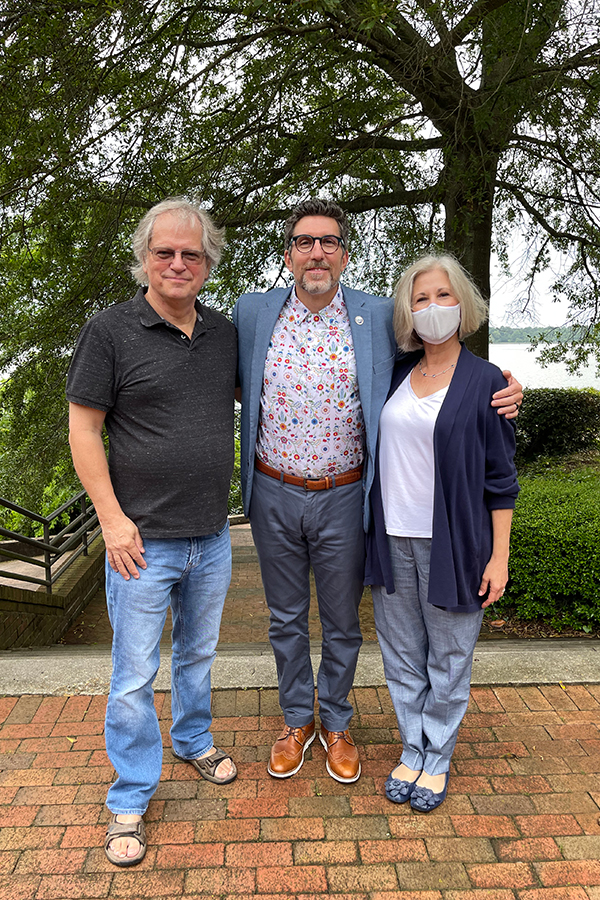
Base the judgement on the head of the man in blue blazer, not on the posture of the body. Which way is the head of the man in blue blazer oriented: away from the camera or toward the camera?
toward the camera

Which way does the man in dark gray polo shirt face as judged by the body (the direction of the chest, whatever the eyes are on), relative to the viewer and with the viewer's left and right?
facing the viewer and to the right of the viewer

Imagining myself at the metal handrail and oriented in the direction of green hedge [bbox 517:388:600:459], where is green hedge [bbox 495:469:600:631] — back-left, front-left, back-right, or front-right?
front-right

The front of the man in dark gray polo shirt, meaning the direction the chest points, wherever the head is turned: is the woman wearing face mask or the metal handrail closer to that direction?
the woman wearing face mask

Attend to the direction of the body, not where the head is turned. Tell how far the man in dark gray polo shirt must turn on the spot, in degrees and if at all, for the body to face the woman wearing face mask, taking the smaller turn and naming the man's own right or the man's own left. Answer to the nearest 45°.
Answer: approximately 45° to the man's own left

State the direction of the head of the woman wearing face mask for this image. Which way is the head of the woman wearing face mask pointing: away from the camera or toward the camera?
toward the camera

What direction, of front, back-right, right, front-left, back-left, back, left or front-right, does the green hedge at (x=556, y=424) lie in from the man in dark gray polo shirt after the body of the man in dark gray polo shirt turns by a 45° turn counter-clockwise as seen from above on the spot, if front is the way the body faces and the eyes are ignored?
front-left

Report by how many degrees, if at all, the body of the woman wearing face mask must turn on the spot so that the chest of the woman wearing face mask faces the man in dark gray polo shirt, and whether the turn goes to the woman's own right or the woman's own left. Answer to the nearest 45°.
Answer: approximately 45° to the woman's own right

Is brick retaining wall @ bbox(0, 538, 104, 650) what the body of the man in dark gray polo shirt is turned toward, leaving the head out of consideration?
no

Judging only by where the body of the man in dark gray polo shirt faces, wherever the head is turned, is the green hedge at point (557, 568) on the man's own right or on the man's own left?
on the man's own left

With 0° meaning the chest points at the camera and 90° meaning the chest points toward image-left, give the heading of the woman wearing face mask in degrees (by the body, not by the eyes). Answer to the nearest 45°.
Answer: approximately 45°

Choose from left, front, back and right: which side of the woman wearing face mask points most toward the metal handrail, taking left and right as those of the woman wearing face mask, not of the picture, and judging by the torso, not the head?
right

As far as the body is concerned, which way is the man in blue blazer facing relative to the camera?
toward the camera

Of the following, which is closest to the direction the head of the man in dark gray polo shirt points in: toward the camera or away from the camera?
toward the camera

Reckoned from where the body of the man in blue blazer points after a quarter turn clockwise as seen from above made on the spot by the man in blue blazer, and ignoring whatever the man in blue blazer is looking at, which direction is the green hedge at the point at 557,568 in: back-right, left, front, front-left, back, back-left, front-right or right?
back-right

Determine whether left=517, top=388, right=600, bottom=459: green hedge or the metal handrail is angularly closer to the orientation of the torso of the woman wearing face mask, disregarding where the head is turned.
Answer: the metal handrail
